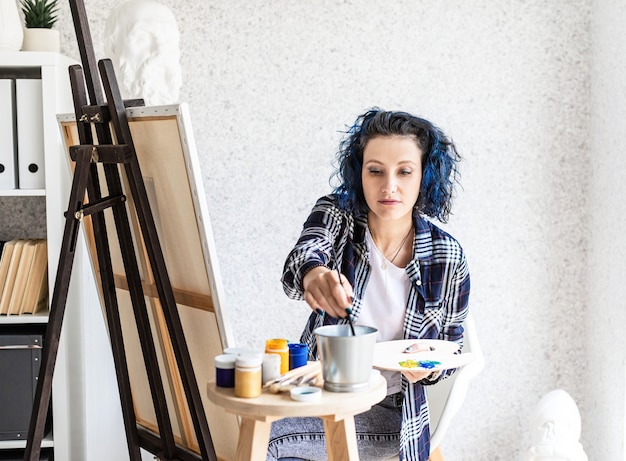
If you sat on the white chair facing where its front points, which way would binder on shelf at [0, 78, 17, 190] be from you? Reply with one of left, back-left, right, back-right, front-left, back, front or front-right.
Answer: front-right

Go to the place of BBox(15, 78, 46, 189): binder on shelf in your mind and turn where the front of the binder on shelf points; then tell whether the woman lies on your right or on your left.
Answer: on your left

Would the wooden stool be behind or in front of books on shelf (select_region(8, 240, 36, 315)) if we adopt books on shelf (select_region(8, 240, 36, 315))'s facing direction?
in front

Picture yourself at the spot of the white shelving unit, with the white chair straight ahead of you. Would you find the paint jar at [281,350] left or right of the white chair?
right

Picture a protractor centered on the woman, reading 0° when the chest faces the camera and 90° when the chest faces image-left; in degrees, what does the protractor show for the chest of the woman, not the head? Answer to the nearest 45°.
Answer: approximately 45°

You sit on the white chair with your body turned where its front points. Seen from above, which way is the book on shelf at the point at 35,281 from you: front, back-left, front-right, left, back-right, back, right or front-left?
front-right

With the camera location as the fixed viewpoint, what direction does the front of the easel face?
facing away from the viewer and to the right of the viewer

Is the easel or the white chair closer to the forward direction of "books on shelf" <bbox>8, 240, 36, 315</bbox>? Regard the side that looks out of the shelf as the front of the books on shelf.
the easel

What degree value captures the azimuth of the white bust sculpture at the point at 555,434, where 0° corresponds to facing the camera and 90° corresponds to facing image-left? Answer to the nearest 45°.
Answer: approximately 45°

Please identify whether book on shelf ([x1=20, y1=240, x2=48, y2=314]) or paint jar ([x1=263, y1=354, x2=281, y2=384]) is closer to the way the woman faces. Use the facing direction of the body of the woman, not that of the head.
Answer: the paint jar
